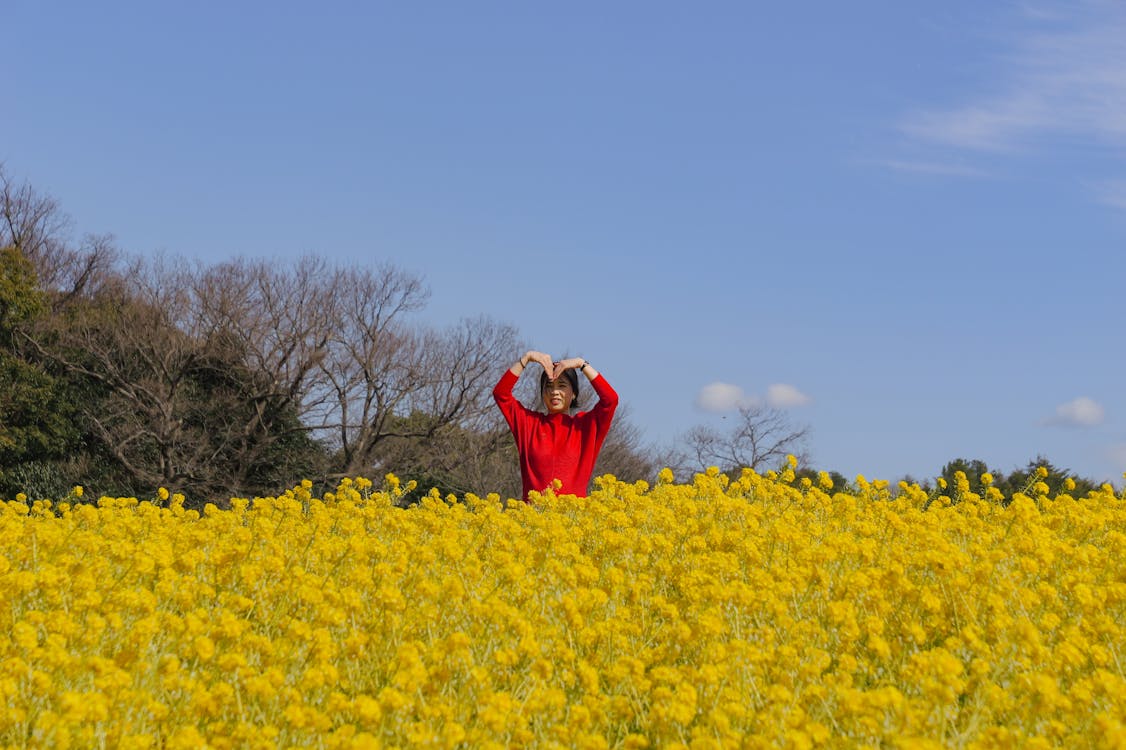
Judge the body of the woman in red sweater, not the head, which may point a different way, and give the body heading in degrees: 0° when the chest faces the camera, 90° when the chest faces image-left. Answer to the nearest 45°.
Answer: approximately 0°
